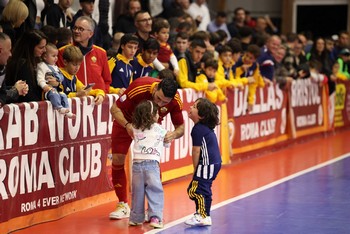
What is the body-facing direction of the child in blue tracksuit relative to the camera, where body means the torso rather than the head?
to the viewer's left

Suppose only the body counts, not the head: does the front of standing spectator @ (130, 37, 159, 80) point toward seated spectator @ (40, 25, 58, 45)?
no

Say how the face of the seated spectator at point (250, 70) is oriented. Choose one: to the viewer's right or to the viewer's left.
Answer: to the viewer's left

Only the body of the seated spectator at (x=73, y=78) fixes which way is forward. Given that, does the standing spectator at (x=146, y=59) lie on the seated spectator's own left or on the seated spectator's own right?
on the seated spectator's own left

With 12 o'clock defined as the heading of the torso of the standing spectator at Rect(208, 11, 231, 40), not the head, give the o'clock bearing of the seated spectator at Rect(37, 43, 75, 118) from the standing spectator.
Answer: The seated spectator is roughly at 2 o'clock from the standing spectator.

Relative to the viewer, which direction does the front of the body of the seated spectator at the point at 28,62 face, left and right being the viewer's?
facing to the right of the viewer

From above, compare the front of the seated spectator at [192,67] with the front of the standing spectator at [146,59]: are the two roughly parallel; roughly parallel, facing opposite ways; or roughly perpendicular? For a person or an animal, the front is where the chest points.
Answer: roughly parallel

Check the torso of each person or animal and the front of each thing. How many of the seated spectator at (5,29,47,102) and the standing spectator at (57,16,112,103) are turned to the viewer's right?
1

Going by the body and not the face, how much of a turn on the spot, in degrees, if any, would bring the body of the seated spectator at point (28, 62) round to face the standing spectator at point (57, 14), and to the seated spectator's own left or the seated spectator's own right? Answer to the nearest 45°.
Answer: approximately 90° to the seated spectator's own left

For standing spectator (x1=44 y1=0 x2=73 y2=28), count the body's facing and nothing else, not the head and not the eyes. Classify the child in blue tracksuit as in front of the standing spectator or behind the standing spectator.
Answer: in front

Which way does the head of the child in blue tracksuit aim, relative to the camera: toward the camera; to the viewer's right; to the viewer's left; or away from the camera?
to the viewer's left

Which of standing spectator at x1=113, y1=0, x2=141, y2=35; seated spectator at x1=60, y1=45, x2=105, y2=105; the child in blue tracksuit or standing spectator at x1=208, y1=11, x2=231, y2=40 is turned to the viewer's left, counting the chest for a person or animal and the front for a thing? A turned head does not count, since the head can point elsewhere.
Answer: the child in blue tracksuit

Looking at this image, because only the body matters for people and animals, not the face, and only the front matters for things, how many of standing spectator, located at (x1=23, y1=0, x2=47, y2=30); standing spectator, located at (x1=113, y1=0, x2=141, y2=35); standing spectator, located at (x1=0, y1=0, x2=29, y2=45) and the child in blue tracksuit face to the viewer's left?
1

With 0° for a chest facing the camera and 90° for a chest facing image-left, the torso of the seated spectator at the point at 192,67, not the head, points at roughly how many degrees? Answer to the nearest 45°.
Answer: approximately 315°
